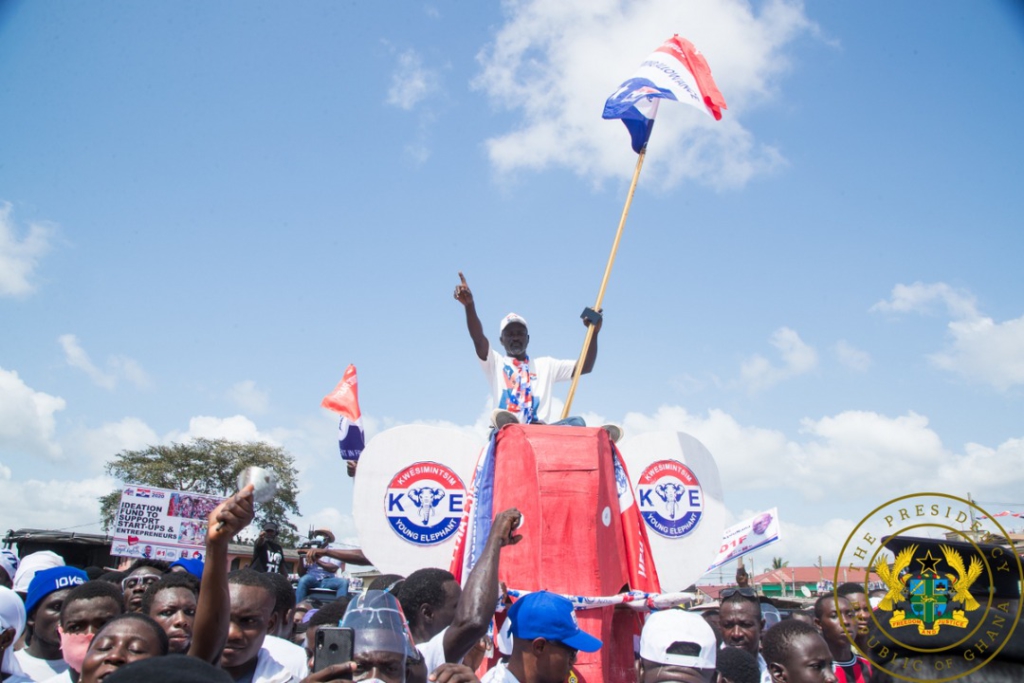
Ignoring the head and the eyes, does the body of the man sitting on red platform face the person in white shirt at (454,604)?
yes

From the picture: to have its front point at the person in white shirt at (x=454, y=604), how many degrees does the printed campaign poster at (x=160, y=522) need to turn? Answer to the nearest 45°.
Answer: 0° — it already faces them

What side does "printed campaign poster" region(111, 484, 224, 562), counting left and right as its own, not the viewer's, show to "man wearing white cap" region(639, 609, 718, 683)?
front

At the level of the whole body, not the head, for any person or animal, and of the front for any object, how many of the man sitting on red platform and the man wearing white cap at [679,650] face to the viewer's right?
0

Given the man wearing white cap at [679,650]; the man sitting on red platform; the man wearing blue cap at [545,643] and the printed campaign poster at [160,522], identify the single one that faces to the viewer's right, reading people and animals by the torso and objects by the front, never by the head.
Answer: the man wearing blue cap

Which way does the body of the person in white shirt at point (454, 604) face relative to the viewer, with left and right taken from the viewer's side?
facing away from the viewer and to the right of the viewer

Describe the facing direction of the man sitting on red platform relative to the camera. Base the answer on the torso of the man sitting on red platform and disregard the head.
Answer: toward the camera

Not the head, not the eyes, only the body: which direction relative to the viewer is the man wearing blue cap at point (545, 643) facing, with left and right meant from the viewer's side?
facing to the right of the viewer

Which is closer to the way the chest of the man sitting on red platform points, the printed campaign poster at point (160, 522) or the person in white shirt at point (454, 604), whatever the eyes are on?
the person in white shirt

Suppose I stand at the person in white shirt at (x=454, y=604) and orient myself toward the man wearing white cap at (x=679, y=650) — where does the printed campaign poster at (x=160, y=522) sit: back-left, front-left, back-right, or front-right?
back-left

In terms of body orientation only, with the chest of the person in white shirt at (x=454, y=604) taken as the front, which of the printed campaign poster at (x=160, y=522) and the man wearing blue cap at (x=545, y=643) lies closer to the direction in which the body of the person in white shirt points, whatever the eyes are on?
the printed campaign poster

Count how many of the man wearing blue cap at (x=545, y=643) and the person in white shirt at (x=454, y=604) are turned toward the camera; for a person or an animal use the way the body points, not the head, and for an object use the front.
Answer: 0

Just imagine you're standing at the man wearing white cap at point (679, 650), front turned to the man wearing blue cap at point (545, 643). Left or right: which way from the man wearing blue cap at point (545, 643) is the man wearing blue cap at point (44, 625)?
right

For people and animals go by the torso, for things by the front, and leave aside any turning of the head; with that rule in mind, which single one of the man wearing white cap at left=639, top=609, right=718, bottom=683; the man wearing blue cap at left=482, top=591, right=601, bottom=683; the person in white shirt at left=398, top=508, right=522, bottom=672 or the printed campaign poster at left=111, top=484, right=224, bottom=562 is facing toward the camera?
the printed campaign poster

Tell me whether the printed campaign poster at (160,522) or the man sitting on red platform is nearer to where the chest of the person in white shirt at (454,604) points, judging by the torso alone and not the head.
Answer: the man sitting on red platform
